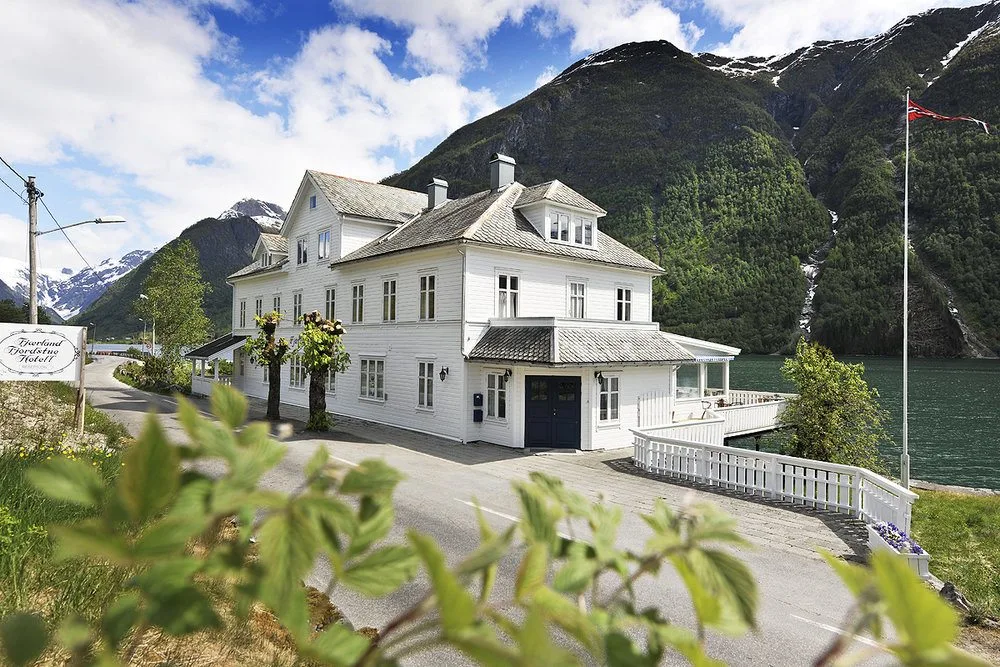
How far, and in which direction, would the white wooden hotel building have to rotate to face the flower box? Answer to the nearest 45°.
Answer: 0° — it already faces it

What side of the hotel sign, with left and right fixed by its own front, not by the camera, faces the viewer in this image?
front

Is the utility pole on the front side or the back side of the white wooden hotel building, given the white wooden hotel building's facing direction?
on the front side

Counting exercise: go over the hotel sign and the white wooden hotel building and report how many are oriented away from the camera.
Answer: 0

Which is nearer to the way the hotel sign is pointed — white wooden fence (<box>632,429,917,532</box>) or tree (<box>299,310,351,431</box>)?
the white wooden fence

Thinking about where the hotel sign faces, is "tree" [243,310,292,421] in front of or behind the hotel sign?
behind

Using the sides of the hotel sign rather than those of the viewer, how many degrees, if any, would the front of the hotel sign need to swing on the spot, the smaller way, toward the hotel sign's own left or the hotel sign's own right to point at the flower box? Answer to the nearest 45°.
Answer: approximately 45° to the hotel sign's own left

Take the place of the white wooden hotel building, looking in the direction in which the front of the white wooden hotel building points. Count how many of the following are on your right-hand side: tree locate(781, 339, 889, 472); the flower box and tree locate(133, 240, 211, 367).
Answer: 1

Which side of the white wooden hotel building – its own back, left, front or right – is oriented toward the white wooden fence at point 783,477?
left

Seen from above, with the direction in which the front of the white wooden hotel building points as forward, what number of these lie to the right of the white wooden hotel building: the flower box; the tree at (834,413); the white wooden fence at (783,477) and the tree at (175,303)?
1
